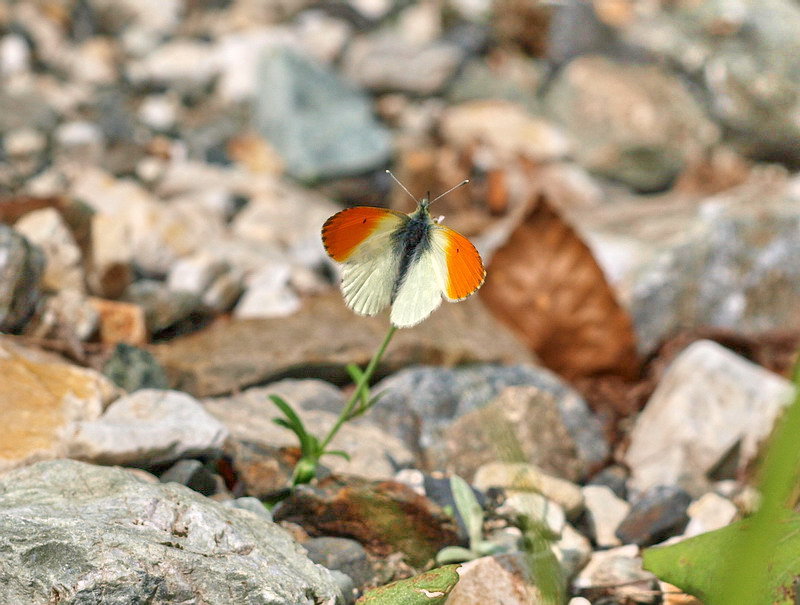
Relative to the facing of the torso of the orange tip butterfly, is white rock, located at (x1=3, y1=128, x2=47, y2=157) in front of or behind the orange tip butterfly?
in front

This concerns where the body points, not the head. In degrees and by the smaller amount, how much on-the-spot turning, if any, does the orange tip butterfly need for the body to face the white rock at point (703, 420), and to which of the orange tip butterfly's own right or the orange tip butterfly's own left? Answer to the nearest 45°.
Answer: approximately 45° to the orange tip butterfly's own right

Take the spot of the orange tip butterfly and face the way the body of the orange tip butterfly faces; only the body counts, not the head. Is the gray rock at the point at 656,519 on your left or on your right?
on your right

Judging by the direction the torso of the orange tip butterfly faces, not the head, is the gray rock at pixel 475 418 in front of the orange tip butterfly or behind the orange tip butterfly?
in front

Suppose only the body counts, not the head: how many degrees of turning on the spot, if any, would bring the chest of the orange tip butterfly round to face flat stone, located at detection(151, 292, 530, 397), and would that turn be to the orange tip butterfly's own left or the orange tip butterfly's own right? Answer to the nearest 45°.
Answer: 0° — it already faces it

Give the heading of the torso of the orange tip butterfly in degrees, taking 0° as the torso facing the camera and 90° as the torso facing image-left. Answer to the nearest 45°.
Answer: approximately 180°

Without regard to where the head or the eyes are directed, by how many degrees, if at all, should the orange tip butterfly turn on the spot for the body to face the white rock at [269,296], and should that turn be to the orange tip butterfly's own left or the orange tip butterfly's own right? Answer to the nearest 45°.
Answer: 0° — it already faces it

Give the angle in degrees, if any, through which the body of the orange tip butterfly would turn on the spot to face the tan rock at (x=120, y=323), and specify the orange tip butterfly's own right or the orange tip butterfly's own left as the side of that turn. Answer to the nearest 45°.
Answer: approximately 45° to the orange tip butterfly's own left

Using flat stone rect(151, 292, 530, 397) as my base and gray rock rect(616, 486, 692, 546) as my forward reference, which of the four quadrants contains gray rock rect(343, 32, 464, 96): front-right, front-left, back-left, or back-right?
back-left
